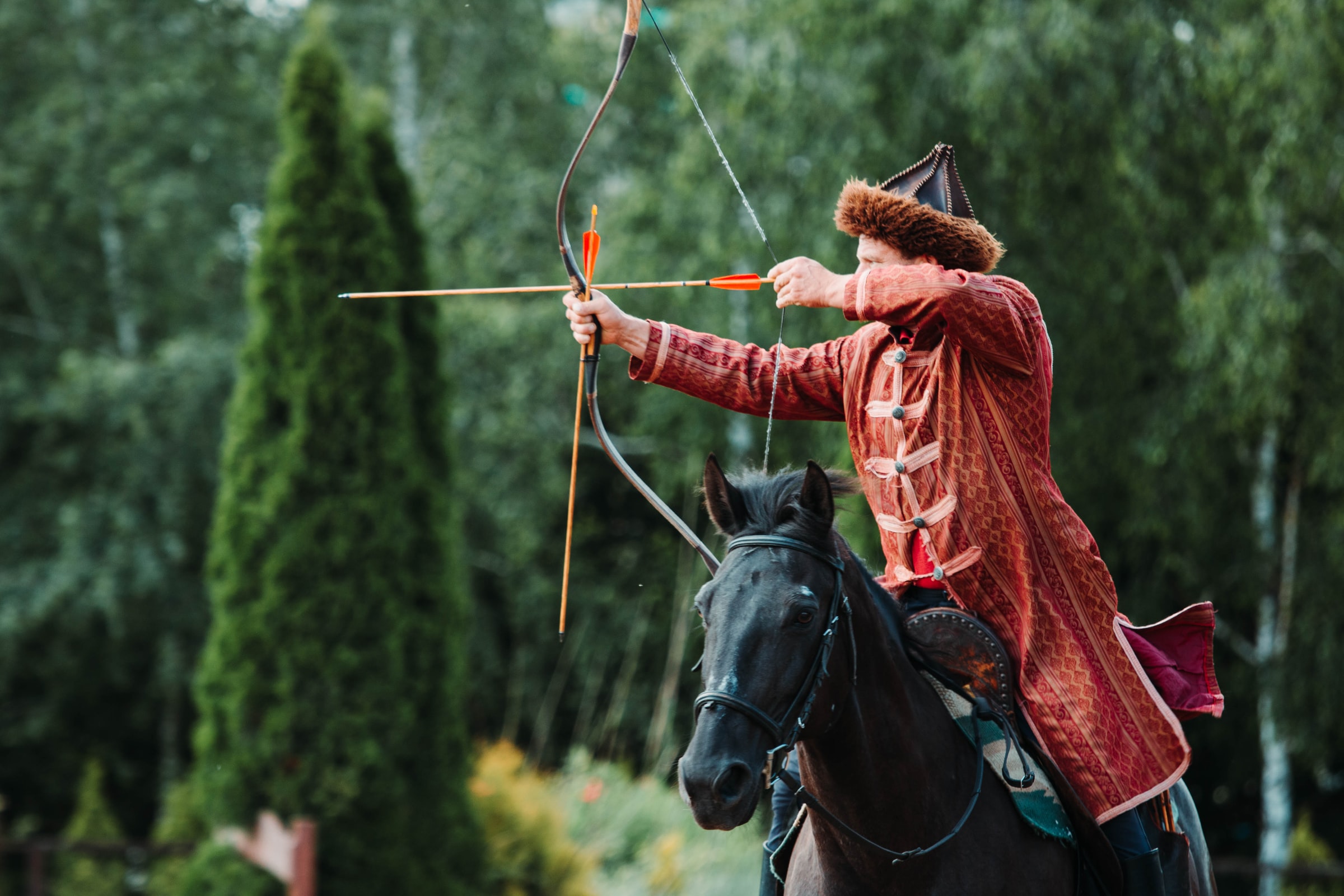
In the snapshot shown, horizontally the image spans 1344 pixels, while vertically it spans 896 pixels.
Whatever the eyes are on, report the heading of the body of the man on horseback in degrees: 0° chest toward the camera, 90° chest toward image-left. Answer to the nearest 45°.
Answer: approximately 45°

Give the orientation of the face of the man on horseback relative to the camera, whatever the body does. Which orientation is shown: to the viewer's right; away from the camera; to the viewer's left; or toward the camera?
to the viewer's left

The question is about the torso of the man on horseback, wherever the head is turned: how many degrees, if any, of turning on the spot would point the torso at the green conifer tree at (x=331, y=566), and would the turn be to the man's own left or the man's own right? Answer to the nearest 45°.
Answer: approximately 90° to the man's own right

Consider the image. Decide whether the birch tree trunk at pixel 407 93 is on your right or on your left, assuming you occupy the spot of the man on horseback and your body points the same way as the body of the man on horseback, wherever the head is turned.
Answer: on your right

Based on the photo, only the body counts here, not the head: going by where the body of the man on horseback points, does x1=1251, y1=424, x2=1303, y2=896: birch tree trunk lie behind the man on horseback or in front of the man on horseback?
behind

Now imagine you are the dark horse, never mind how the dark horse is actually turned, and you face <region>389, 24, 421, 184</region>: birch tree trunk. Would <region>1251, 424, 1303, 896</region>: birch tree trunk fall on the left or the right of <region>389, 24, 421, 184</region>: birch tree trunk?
right

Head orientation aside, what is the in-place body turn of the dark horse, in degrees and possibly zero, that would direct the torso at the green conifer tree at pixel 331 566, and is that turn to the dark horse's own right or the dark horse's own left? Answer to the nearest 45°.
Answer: approximately 90° to the dark horse's own right

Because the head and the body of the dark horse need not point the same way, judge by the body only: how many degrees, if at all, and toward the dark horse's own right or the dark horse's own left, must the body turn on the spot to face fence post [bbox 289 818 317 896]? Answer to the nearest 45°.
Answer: approximately 90° to the dark horse's own right

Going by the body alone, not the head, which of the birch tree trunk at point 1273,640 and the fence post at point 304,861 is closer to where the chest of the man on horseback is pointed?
the fence post

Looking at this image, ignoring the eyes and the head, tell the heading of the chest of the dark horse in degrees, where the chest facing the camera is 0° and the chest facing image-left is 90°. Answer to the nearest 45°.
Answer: approximately 45°

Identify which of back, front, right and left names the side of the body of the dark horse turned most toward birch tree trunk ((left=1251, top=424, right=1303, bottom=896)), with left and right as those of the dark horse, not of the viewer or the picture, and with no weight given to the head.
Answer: back
